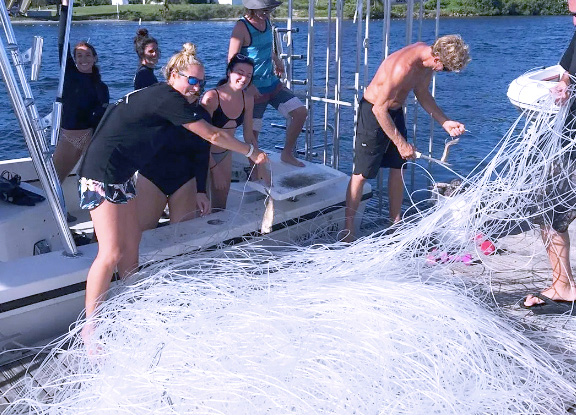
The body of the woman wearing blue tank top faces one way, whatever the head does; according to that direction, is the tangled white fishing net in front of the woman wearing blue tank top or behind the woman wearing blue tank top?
in front

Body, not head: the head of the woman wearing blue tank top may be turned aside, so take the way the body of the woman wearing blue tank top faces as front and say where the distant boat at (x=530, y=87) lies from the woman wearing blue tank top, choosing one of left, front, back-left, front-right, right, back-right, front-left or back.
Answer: left

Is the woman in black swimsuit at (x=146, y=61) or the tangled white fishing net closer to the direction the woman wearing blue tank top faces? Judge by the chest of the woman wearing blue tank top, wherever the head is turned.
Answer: the tangled white fishing net

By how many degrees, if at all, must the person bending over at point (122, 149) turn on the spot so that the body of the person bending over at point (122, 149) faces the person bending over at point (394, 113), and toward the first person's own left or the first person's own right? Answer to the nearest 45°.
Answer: approximately 45° to the first person's own left

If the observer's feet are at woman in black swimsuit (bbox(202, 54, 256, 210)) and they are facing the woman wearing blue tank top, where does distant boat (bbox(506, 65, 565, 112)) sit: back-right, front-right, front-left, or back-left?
front-right

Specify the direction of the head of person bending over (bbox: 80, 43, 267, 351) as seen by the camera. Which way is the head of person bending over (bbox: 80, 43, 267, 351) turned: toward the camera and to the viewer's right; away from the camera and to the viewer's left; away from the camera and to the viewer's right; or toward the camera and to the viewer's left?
toward the camera and to the viewer's right

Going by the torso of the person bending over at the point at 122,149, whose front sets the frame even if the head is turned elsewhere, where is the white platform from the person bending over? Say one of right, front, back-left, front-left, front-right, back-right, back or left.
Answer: front-left

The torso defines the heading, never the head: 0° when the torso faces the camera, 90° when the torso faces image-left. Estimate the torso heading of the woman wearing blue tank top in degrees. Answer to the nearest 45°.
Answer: approximately 315°

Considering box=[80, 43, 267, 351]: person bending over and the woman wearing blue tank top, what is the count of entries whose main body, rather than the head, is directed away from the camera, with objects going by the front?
0

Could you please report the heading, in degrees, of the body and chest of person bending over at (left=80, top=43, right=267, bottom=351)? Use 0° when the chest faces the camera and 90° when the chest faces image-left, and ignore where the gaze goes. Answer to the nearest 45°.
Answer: approximately 270°

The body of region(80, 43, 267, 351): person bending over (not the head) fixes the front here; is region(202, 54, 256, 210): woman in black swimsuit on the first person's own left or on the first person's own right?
on the first person's own left
